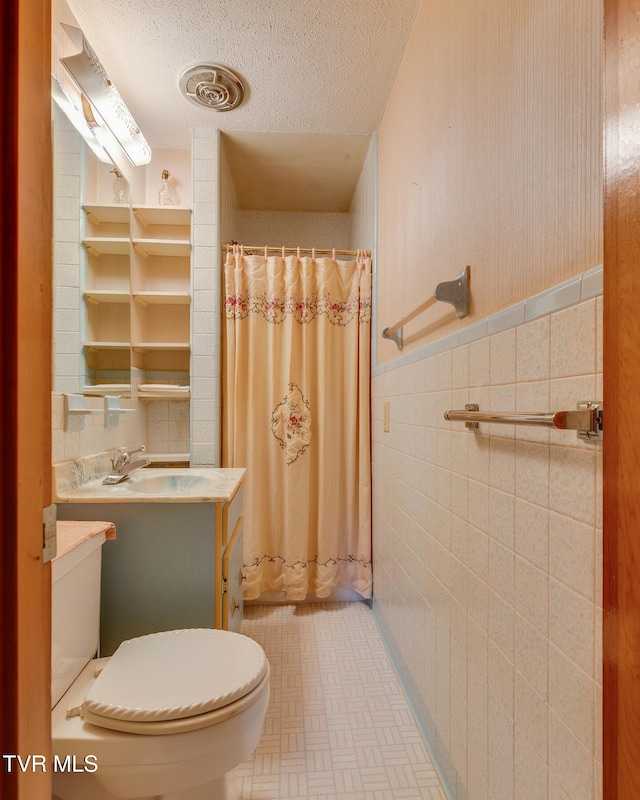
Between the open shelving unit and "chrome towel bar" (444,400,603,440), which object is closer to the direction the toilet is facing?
the chrome towel bar

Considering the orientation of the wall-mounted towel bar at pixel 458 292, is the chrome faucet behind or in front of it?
in front

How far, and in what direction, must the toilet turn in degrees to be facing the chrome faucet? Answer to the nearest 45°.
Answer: approximately 90° to its left

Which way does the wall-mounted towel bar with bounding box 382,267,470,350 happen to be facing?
to the viewer's left

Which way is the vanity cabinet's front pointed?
to the viewer's right

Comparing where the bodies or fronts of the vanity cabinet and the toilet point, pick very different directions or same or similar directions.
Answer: same or similar directions

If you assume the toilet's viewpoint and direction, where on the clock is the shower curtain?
The shower curtain is roughly at 10 o'clock from the toilet.

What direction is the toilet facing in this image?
to the viewer's right

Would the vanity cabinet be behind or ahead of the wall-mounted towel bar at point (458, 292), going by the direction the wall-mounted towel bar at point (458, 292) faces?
ahead
